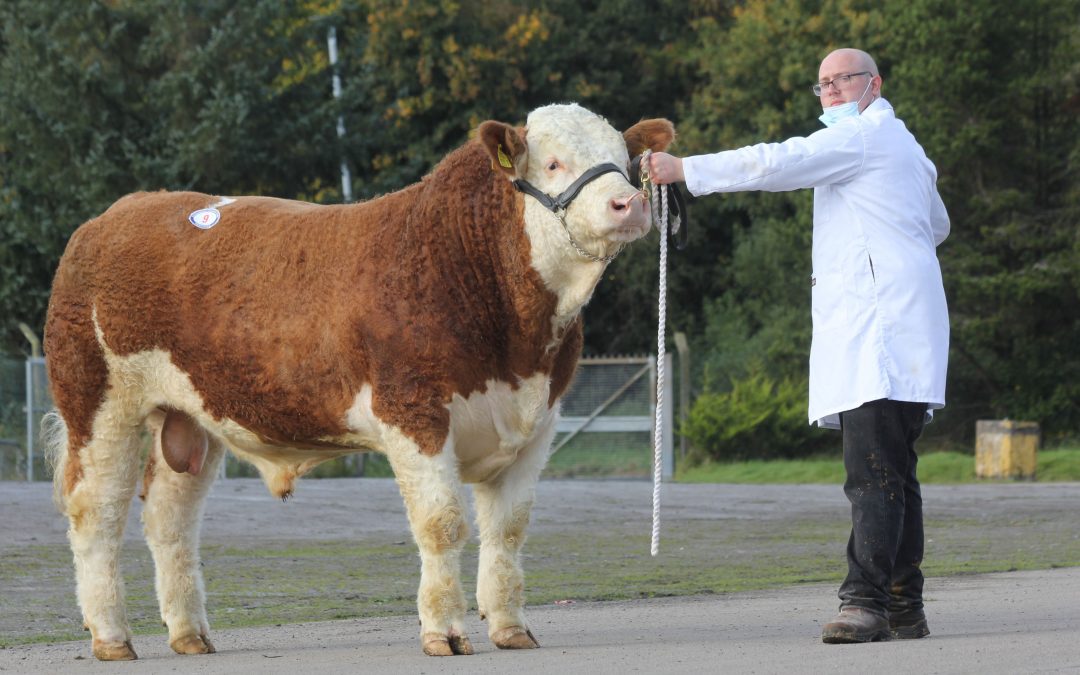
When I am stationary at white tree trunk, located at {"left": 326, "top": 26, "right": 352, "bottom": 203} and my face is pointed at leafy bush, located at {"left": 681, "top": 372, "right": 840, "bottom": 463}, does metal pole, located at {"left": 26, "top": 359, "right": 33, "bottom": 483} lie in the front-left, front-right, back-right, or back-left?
front-right

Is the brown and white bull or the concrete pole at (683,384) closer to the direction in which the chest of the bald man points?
the brown and white bull

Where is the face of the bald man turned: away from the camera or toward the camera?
toward the camera

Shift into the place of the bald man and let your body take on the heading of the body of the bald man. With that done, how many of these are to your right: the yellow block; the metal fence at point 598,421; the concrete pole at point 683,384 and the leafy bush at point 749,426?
4

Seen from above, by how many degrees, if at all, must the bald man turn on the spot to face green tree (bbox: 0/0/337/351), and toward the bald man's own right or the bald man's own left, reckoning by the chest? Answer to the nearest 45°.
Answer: approximately 45° to the bald man's own right

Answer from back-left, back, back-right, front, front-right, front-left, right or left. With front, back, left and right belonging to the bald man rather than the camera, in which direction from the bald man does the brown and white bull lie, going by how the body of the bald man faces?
front

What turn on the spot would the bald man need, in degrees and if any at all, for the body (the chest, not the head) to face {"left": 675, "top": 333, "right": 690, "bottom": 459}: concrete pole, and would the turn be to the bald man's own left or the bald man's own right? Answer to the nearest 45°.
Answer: approximately 90° to the bald man's own right

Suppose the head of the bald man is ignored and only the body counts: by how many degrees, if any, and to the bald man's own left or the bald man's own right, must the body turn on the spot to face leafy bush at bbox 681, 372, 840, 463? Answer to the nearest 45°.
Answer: approximately 90° to the bald man's own right

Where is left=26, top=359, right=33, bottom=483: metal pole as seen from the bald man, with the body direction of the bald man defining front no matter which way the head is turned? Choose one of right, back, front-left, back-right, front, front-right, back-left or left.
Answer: front-right

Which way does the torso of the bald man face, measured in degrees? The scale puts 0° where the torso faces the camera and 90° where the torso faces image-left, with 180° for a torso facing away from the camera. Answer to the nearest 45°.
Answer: approximately 90°

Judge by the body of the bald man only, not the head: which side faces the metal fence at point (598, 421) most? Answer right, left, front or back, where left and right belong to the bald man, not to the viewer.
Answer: right

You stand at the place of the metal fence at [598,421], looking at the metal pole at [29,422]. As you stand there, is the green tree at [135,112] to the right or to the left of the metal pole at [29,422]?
right

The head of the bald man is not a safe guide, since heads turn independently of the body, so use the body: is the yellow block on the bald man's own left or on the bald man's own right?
on the bald man's own right
